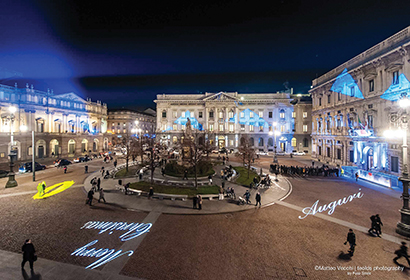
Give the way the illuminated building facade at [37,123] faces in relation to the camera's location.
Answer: facing the viewer and to the right of the viewer

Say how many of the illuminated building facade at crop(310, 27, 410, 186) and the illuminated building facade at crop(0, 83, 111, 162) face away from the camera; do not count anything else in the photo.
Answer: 0

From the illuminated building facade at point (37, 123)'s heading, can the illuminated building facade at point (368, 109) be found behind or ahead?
ahead

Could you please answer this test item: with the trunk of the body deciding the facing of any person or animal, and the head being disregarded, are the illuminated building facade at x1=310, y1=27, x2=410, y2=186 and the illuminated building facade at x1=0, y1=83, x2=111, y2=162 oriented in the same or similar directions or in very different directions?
very different directions

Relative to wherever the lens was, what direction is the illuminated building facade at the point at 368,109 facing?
facing the viewer and to the left of the viewer

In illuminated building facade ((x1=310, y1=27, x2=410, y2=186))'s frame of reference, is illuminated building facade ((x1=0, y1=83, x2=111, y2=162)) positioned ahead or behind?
ahead
